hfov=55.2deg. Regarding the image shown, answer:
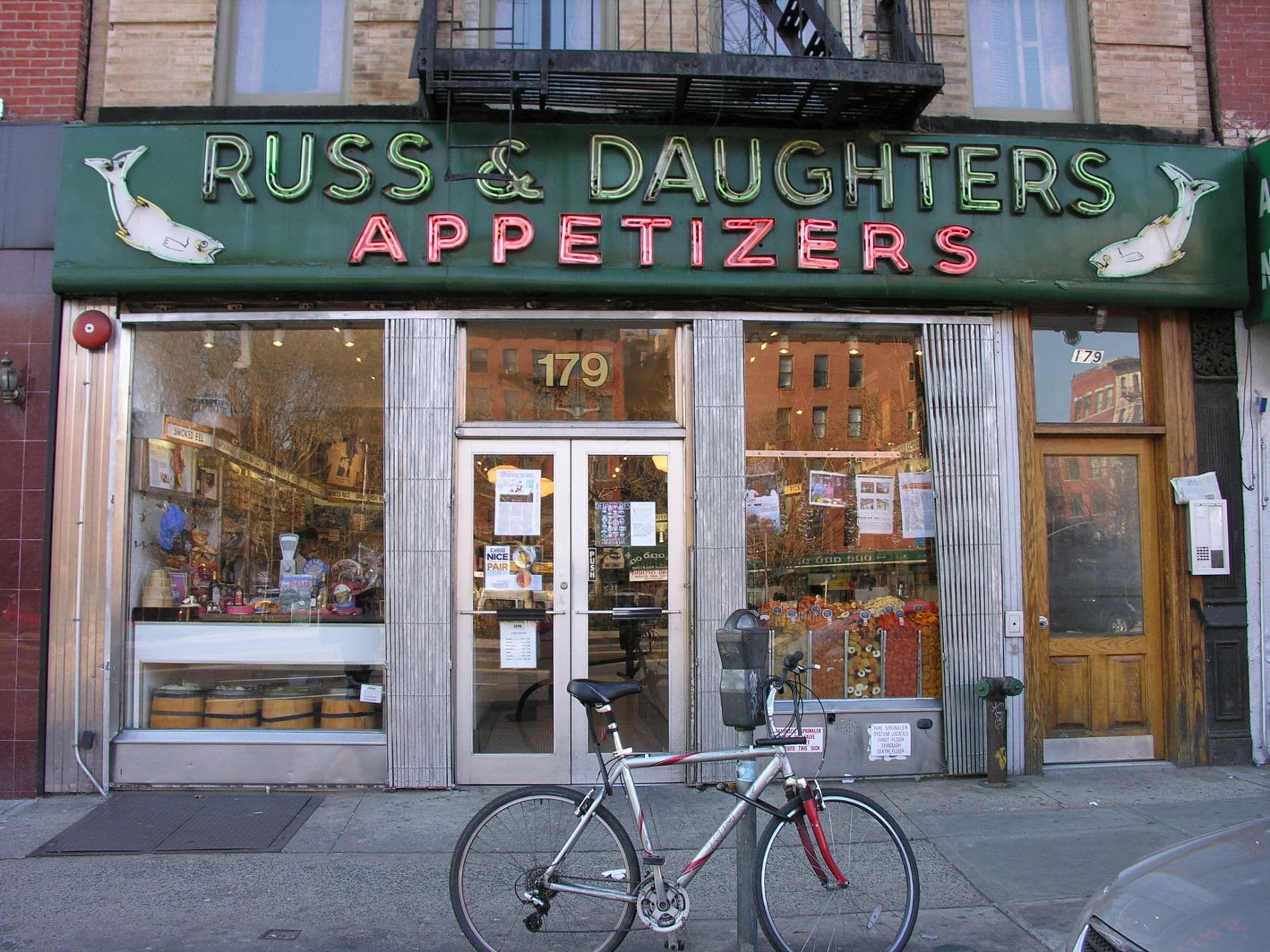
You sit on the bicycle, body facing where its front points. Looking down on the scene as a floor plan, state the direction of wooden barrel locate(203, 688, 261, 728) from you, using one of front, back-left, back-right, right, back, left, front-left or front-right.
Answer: back-left

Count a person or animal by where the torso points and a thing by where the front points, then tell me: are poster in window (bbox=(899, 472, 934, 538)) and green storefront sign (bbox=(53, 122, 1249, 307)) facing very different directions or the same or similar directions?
same or similar directions

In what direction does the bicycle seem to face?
to the viewer's right

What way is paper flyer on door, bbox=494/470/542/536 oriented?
toward the camera

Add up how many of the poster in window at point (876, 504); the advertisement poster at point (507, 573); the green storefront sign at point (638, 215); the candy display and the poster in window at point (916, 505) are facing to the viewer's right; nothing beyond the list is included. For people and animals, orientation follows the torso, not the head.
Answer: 0

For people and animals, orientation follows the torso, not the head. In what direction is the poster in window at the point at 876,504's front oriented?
toward the camera

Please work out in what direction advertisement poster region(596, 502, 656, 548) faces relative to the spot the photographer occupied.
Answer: facing the viewer

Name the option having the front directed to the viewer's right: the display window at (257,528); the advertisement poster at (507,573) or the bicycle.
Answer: the bicycle

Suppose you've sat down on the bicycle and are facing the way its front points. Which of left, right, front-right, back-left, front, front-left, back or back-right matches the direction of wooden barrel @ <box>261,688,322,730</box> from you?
back-left

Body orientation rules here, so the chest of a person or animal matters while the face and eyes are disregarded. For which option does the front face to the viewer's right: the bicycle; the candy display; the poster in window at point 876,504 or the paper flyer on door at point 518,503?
the bicycle

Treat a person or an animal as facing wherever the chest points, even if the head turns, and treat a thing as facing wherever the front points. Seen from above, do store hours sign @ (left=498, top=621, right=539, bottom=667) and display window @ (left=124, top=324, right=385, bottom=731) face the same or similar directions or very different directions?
same or similar directions

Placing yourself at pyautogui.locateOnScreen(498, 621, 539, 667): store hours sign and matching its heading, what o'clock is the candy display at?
The candy display is roughly at 9 o'clock from the store hours sign.

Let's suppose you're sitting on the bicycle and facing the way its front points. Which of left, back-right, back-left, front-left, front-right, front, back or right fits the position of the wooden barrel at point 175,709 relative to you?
back-left

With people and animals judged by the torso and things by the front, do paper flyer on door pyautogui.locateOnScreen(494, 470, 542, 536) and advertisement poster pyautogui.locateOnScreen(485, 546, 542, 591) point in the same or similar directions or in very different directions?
same or similar directions

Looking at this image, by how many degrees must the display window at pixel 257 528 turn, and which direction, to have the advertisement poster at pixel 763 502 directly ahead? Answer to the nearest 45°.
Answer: approximately 90° to its left

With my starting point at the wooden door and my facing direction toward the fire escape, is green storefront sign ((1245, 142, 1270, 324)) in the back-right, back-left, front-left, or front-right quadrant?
back-left

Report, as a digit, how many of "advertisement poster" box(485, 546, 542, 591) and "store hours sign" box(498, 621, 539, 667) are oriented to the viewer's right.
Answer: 0
